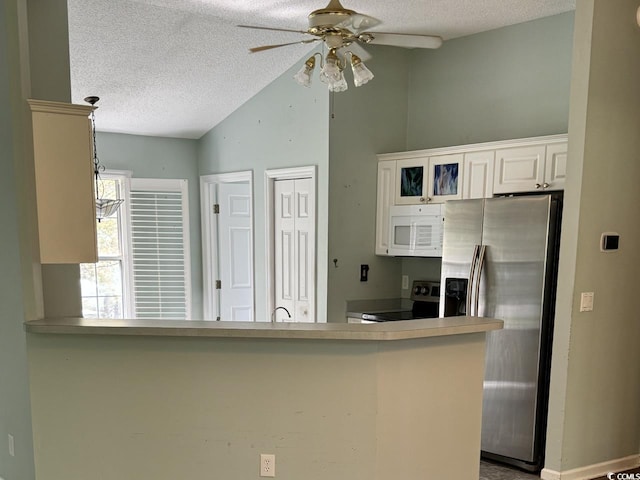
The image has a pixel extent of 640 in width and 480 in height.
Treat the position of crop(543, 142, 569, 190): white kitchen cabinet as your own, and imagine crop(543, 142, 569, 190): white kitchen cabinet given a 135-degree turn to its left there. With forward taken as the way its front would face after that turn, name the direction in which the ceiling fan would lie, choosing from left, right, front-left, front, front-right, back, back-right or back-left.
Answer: back-right

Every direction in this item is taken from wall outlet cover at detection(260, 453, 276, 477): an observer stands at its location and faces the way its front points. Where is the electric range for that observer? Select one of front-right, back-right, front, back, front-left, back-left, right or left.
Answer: back-left

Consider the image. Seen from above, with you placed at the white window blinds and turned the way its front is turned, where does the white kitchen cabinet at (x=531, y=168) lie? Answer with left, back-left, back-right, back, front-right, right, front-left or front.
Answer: front-left

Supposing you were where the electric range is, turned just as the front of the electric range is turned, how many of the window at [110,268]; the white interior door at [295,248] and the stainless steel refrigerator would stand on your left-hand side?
1

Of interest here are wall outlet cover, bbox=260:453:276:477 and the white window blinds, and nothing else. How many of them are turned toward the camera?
2
